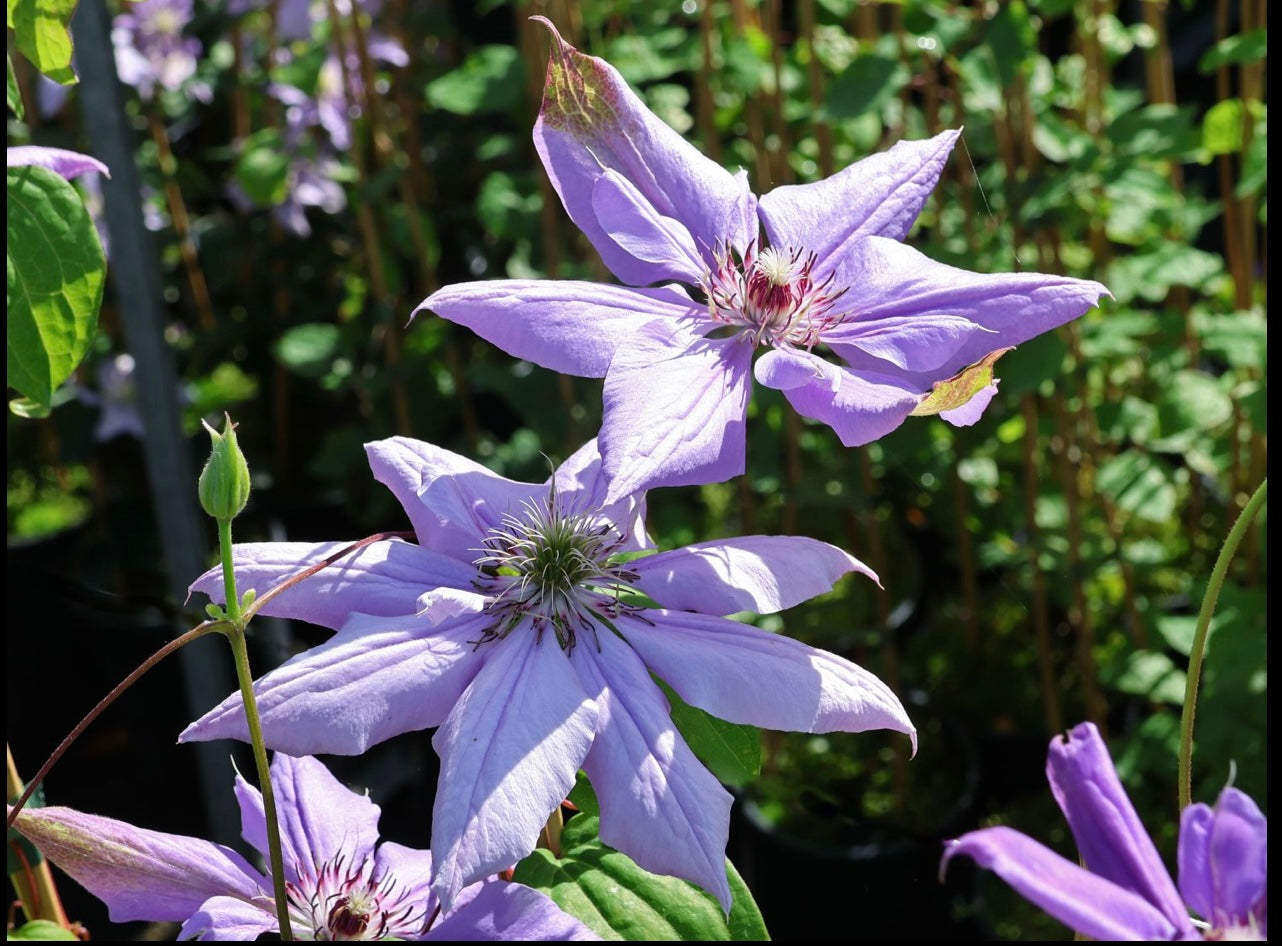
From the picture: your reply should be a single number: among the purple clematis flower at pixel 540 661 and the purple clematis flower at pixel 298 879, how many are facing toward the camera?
2

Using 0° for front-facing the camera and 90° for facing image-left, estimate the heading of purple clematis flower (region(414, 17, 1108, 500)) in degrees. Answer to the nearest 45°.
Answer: approximately 0°

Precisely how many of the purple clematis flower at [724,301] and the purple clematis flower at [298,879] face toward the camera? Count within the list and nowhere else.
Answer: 2
